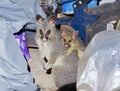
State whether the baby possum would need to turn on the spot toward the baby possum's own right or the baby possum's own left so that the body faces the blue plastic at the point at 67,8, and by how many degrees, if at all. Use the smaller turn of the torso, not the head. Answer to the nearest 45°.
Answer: approximately 135° to the baby possum's own right

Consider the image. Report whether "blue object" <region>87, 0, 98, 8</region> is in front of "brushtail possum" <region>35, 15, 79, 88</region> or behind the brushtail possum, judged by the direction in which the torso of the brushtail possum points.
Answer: behind

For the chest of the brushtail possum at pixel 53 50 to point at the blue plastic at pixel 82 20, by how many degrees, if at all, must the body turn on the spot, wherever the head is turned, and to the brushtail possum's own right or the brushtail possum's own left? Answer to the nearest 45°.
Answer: approximately 180°

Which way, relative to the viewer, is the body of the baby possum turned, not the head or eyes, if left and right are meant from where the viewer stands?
facing the viewer and to the left of the viewer

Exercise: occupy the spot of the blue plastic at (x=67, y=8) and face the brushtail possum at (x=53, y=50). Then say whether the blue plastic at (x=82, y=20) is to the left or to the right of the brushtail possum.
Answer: left

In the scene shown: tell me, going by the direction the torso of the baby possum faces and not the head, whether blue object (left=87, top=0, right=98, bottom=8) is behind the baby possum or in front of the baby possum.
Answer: behind

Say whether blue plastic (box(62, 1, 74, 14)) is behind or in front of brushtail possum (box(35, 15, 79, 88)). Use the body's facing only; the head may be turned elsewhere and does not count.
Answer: behind
